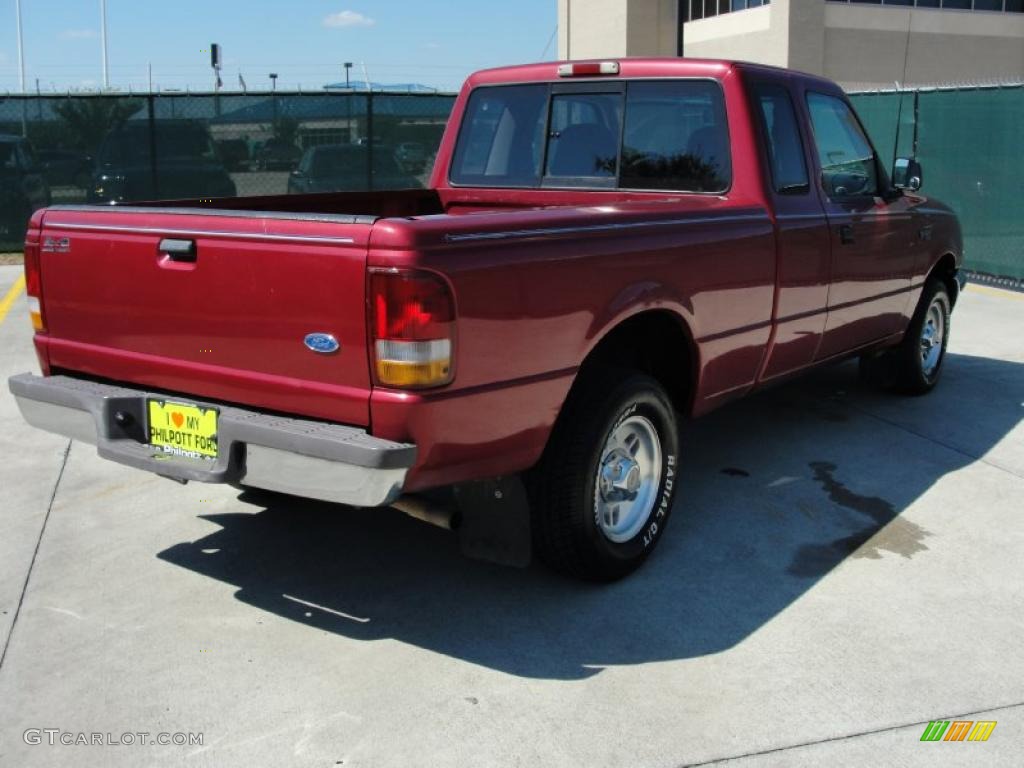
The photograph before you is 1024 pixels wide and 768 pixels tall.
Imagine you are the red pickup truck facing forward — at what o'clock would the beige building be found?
The beige building is roughly at 11 o'clock from the red pickup truck.

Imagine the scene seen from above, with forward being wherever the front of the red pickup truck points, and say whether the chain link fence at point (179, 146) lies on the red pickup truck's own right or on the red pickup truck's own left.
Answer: on the red pickup truck's own left

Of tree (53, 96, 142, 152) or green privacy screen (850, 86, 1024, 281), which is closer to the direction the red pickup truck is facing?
the green privacy screen

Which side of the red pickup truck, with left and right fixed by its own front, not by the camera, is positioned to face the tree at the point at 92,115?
left

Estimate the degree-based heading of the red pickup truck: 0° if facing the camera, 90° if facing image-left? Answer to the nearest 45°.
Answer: approximately 225°

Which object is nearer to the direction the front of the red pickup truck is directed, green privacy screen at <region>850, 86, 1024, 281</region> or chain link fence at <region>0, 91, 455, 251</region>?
the green privacy screen

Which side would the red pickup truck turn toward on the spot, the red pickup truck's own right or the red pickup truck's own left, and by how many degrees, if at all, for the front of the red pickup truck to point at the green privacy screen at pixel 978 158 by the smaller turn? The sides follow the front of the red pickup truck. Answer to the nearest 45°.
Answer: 0° — it already faces it
